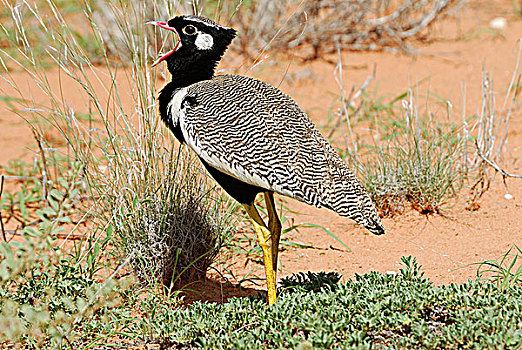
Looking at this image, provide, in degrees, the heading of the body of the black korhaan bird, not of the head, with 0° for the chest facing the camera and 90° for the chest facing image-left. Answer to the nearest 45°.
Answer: approximately 90°

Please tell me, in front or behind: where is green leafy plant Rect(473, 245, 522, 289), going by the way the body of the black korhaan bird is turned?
behind
